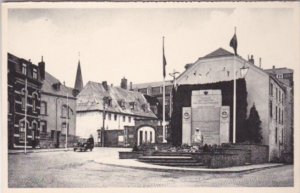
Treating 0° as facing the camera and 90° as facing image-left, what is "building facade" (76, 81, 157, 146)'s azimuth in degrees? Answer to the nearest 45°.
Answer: approximately 315°

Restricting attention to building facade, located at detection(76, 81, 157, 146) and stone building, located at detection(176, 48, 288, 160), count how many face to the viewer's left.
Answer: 0

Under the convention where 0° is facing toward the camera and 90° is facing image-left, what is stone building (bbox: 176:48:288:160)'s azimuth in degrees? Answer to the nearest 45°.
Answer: approximately 315°

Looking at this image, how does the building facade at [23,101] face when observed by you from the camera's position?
facing the viewer and to the right of the viewer

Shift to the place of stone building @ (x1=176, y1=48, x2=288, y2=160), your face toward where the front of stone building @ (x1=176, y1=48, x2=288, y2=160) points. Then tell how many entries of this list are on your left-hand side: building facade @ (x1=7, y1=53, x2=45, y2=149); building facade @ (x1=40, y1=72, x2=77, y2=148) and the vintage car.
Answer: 0

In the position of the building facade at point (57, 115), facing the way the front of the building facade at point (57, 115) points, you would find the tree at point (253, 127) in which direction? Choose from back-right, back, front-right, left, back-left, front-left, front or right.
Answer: front-left

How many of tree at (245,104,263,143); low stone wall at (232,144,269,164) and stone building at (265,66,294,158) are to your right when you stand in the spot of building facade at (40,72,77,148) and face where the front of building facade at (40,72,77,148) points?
0

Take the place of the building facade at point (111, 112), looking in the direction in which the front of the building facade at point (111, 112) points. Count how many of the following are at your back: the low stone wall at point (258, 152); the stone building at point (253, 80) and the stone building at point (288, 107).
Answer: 0

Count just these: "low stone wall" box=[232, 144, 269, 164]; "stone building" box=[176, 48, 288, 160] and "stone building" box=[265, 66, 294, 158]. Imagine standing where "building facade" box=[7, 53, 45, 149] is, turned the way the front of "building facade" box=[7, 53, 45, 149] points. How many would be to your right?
0

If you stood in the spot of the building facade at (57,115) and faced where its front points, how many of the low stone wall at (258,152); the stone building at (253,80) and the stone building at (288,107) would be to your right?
0

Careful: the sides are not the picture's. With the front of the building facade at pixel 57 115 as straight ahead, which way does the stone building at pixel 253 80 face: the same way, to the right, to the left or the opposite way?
the same way

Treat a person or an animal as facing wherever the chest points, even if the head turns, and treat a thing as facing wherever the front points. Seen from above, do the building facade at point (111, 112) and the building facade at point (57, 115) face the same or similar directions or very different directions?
same or similar directions

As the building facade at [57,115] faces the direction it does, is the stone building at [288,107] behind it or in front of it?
in front

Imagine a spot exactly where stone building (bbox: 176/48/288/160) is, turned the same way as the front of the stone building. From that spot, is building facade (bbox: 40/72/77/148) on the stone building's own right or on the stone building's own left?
on the stone building's own right

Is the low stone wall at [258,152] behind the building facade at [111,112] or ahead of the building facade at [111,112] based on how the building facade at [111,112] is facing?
ahead
